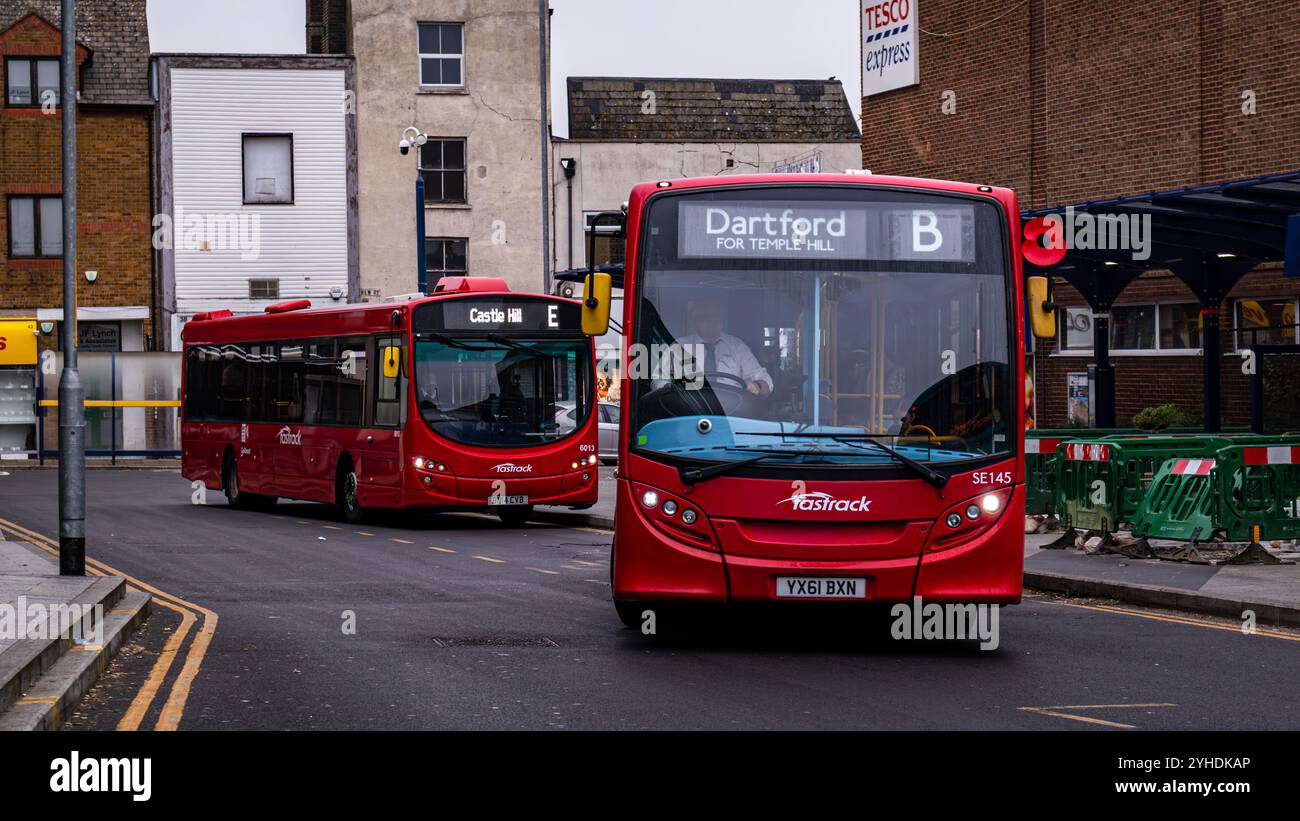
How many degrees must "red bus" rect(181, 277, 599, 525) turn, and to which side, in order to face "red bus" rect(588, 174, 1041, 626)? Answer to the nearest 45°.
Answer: approximately 45° to its right

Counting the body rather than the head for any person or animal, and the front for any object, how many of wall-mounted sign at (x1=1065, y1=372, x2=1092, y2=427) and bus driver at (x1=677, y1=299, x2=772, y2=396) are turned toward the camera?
2

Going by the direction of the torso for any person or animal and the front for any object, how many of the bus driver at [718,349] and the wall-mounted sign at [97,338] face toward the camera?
2
